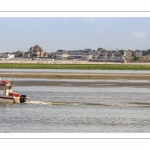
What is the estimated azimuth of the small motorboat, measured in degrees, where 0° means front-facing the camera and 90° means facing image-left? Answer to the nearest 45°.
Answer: approximately 90°
